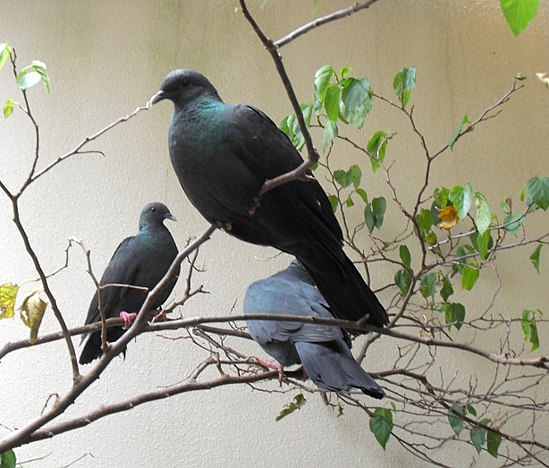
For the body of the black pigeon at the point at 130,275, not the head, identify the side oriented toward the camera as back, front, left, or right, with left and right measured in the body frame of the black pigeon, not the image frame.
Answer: right
